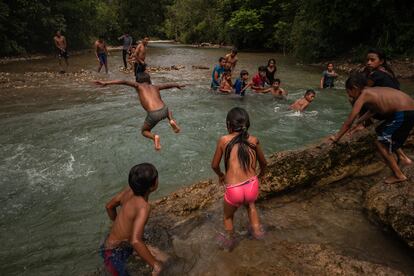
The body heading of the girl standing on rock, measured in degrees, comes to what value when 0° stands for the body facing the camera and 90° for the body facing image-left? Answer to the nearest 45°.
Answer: approximately 180°

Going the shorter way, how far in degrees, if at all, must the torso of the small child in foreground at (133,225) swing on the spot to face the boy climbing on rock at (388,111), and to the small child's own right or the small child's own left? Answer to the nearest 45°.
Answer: approximately 45° to the small child's own right

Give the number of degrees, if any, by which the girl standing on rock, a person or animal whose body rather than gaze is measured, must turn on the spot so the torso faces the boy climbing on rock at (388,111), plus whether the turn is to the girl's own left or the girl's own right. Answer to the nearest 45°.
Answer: approximately 45° to the girl's own right

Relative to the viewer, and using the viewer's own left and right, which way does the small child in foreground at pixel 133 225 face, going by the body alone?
facing away from the viewer and to the right of the viewer

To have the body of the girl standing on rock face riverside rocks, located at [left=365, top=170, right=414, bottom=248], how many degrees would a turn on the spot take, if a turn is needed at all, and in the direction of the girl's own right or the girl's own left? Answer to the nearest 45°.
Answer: approximately 90° to the girl's own right

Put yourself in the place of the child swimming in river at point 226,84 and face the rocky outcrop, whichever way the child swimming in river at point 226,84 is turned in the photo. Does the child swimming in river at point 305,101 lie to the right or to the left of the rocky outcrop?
left

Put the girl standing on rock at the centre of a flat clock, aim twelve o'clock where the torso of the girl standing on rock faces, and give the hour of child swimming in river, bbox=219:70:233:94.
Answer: The child swimming in river is roughly at 12 o'clock from the girl standing on rock.
